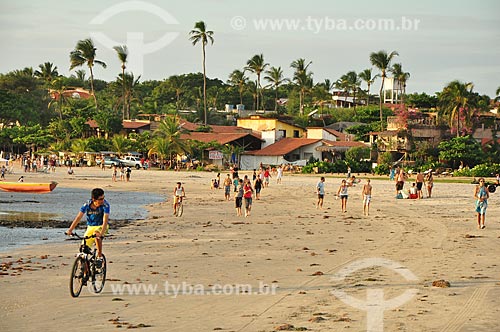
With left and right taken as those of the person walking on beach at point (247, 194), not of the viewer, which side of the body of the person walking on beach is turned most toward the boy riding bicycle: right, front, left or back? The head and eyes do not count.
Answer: front

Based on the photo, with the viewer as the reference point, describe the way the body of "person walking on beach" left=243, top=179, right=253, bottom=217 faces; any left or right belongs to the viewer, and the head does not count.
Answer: facing the viewer

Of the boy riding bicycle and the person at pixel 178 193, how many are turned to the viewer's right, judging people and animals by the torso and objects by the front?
0

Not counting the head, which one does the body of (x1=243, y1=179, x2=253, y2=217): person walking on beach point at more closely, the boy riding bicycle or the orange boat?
the boy riding bicycle

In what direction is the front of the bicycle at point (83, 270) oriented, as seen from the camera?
facing the viewer and to the left of the viewer

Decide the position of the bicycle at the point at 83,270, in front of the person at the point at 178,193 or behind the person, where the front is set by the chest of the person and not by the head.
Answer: in front

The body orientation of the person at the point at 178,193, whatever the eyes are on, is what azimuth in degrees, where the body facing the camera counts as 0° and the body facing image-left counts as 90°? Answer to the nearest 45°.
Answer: approximately 45°

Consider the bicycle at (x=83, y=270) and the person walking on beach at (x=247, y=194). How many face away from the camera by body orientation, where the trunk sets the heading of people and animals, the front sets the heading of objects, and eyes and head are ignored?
0
